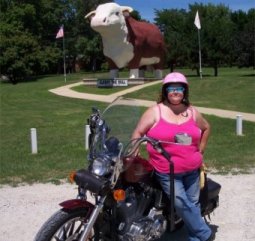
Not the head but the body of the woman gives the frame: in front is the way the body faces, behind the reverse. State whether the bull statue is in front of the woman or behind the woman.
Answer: behind

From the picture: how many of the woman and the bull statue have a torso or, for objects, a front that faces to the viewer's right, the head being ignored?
0

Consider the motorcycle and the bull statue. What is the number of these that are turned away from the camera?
0

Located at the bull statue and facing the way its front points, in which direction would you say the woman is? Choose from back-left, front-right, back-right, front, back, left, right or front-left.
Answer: front-left

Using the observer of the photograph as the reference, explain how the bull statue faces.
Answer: facing the viewer and to the left of the viewer

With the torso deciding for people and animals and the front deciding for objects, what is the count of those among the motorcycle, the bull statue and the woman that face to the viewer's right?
0

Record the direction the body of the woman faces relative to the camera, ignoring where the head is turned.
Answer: toward the camera

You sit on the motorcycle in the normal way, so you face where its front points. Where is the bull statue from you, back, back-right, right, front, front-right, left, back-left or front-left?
back-right

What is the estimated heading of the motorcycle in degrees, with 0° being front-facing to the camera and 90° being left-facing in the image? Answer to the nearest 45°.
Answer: approximately 45°
